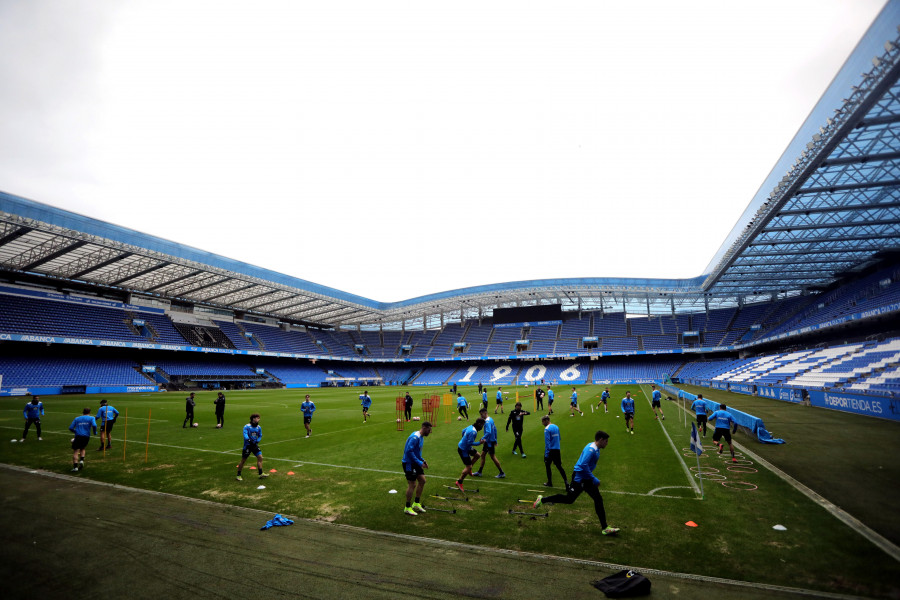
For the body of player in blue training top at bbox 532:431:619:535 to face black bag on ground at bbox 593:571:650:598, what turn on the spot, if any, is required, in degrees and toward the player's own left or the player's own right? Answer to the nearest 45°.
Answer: approximately 90° to the player's own right

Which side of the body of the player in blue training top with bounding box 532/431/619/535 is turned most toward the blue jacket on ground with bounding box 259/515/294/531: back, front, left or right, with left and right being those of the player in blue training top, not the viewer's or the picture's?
back

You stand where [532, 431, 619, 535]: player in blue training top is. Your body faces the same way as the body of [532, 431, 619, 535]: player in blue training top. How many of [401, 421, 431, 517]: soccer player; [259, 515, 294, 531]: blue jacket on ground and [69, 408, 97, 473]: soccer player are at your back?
3

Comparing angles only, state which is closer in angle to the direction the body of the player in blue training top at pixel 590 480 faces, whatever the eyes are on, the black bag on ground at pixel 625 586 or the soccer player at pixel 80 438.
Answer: the black bag on ground

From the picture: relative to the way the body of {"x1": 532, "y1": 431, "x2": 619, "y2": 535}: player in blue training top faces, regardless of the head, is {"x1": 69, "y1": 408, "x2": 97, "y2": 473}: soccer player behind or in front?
behind

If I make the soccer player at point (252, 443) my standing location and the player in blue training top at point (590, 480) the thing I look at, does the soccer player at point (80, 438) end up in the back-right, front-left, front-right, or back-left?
back-right

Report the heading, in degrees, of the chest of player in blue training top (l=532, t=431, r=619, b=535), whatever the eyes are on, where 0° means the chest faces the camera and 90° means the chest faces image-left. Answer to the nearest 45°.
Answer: approximately 270°

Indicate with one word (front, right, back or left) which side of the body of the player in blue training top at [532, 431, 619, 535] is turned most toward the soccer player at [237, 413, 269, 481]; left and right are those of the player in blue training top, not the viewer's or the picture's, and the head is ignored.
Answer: back

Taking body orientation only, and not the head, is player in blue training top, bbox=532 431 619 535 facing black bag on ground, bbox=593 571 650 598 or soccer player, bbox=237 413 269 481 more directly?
the black bag on ground

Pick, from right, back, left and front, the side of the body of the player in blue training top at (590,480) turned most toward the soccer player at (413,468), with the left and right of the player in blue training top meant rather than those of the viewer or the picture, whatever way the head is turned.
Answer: back
